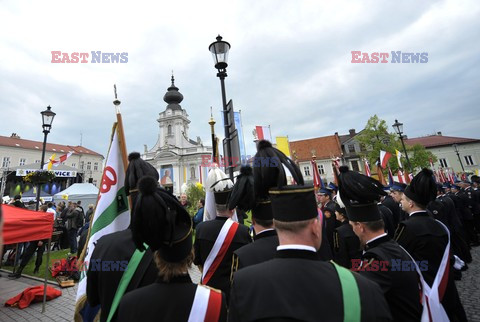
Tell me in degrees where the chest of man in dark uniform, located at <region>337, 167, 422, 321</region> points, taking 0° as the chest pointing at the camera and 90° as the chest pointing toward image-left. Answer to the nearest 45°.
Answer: approximately 135°

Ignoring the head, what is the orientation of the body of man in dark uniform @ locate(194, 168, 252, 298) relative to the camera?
away from the camera

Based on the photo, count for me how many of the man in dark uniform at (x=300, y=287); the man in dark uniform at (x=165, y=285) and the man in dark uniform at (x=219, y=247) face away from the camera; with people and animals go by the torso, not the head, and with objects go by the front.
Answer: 3

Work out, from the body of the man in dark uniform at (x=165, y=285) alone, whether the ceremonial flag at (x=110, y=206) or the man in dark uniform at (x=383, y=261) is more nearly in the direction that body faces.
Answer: the ceremonial flag

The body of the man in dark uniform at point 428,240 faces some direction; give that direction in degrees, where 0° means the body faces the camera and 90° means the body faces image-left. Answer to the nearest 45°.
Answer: approximately 135°

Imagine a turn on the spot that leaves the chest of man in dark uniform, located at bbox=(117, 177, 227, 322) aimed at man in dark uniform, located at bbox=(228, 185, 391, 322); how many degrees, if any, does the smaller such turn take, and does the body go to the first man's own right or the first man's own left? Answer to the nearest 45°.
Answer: approximately 135° to the first man's own right

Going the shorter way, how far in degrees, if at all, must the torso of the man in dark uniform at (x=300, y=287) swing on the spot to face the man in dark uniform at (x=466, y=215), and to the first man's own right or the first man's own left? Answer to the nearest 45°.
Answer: approximately 45° to the first man's own right

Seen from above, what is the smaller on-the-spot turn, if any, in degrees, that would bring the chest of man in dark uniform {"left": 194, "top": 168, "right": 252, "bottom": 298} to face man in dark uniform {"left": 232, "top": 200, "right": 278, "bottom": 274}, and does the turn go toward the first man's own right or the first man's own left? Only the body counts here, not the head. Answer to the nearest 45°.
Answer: approximately 135° to the first man's own right

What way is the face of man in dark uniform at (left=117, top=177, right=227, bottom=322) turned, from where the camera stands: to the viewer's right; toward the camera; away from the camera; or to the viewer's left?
away from the camera

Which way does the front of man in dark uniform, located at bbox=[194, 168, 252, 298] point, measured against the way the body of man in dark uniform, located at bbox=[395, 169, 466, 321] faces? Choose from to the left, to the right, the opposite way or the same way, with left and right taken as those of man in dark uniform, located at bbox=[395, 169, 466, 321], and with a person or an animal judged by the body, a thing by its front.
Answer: the same way

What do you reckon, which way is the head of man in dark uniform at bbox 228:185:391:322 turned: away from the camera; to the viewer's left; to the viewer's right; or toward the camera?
away from the camera
